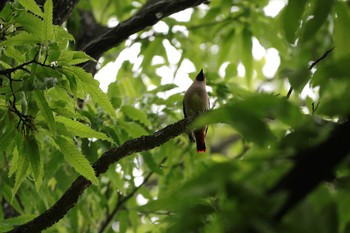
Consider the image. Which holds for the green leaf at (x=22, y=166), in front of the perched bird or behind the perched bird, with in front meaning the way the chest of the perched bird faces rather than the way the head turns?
in front

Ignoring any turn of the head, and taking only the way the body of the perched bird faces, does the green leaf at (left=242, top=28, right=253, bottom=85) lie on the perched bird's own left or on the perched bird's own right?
on the perched bird's own left

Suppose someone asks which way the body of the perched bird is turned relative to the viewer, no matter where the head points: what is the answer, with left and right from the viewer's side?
facing the viewer
